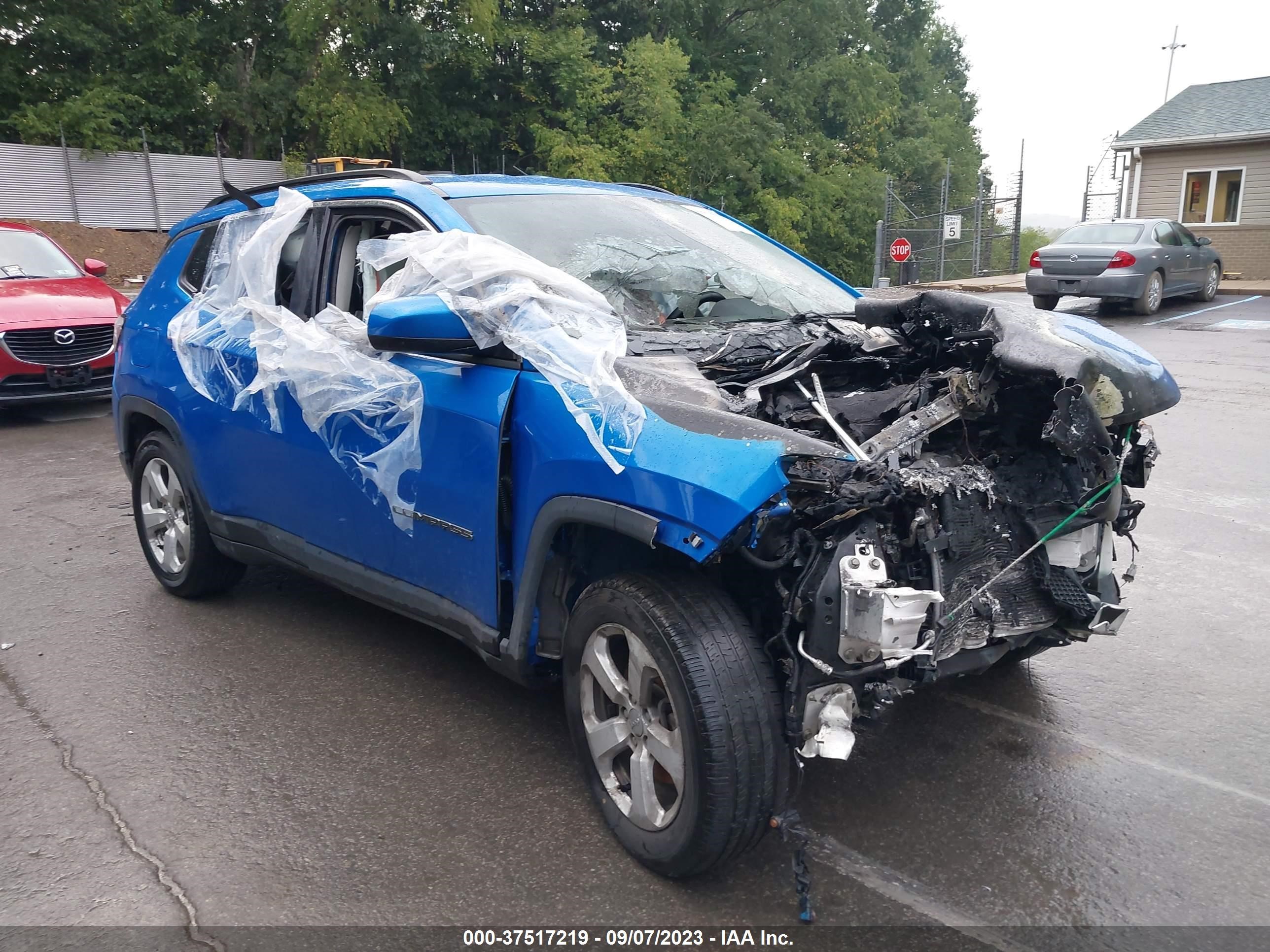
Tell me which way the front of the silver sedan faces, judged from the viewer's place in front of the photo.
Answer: facing away from the viewer and to the right of the viewer

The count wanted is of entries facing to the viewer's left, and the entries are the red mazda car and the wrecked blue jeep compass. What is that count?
0

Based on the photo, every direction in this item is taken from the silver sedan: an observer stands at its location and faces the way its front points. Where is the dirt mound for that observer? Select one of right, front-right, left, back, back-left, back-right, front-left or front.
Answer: back-left

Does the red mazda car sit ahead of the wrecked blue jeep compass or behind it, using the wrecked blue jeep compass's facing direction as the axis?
behind

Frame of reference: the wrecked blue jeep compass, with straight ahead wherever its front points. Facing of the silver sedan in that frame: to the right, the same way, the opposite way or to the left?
to the left

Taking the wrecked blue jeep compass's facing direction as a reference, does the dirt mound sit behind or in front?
behind

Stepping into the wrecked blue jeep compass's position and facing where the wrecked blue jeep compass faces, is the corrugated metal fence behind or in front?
behind

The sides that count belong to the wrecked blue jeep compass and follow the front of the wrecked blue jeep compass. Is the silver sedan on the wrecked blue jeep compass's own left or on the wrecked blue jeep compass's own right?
on the wrecked blue jeep compass's own left

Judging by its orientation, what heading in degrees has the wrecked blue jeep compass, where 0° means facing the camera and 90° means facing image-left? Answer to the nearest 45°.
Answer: approximately 315°

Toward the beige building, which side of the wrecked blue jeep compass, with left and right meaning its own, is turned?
left

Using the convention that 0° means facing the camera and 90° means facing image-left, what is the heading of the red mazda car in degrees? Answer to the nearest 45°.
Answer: approximately 315°
